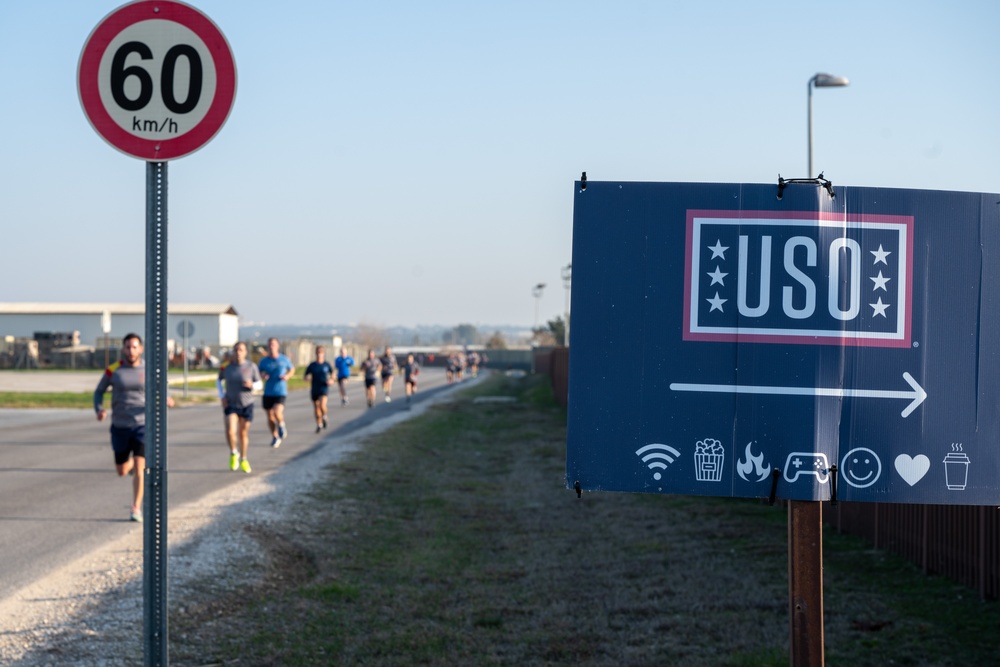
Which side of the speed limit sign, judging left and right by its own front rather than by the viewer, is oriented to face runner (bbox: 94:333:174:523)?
back

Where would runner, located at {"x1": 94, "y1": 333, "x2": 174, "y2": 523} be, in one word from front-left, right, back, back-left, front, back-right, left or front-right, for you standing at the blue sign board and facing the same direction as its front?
back-right

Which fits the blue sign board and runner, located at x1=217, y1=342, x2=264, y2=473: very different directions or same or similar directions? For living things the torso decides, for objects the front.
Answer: same or similar directions

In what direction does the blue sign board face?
toward the camera

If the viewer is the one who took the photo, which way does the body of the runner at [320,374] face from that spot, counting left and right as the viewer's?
facing the viewer

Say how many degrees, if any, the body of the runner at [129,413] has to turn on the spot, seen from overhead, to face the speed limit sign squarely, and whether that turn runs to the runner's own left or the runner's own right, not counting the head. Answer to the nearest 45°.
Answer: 0° — they already face it

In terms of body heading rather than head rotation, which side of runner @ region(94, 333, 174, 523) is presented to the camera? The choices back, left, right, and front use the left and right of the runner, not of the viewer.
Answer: front

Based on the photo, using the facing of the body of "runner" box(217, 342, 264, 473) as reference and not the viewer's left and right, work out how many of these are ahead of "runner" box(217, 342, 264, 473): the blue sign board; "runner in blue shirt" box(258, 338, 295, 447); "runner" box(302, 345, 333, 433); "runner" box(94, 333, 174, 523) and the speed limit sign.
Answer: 3

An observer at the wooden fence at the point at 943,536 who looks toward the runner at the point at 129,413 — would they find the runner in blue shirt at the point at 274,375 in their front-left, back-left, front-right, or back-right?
front-right

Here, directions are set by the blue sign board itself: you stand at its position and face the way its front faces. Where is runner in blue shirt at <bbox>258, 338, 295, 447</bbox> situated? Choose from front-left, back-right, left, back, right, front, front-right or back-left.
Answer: back-right

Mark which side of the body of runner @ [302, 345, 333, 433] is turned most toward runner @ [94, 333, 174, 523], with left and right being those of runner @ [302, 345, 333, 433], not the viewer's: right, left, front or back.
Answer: front

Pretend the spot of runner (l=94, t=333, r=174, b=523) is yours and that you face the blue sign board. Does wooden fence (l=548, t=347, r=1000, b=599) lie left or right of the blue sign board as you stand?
left

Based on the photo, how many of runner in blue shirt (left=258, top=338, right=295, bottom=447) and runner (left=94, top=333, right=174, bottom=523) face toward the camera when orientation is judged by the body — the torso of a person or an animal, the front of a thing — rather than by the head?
2

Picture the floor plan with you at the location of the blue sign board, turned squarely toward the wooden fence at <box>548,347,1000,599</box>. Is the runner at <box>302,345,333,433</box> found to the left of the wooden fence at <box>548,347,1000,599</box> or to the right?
left

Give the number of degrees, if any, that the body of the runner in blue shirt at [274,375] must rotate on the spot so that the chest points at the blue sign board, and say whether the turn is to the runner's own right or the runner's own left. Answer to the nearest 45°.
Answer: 0° — they already face it

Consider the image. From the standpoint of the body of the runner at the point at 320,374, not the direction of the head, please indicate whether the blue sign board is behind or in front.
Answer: in front

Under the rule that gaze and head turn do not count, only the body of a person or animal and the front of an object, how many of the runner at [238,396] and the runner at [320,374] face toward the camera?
2

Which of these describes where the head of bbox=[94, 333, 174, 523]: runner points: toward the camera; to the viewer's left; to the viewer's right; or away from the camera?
toward the camera

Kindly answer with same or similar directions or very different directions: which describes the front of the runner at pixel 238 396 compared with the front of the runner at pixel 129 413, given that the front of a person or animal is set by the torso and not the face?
same or similar directions
